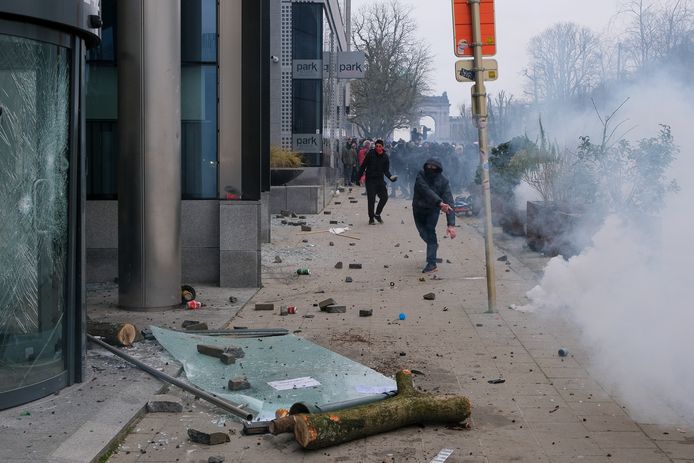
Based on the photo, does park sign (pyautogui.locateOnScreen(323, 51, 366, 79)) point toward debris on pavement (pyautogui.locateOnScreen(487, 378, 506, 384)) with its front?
yes

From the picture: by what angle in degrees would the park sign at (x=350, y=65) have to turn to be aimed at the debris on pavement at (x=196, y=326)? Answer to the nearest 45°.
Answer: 0° — it already faces it

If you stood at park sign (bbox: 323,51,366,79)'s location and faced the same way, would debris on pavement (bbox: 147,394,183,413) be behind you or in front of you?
in front

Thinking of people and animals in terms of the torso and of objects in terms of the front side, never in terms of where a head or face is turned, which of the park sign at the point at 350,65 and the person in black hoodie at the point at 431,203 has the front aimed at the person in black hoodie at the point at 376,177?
the park sign

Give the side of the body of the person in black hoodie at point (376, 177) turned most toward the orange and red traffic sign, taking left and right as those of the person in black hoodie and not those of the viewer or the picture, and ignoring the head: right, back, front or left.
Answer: front

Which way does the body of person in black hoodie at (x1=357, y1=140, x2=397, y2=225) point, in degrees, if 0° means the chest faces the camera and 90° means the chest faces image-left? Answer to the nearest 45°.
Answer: approximately 0°

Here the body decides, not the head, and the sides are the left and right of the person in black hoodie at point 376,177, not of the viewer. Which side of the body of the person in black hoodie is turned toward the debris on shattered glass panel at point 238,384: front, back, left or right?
front

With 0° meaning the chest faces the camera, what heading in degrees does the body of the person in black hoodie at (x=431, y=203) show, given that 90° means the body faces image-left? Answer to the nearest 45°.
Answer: approximately 0°

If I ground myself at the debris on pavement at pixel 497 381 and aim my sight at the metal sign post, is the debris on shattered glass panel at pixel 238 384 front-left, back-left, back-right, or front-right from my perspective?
back-left

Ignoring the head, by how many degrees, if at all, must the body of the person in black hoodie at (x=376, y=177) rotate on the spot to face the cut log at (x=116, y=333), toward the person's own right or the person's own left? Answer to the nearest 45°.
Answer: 0° — they already face it

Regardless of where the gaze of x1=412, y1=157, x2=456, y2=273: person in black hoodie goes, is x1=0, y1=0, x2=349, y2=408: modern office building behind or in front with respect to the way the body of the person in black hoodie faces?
in front
